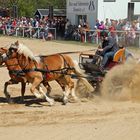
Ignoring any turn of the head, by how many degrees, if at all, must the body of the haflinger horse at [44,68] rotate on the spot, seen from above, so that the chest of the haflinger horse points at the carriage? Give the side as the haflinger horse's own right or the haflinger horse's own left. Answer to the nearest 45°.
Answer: approximately 135° to the haflinger horse's own right

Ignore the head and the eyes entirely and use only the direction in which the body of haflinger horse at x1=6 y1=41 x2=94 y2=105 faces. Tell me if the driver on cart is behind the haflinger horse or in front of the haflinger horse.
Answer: behind

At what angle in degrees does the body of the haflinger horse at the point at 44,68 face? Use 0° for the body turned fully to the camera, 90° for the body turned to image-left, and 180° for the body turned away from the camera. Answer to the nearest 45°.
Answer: approximately 90°
